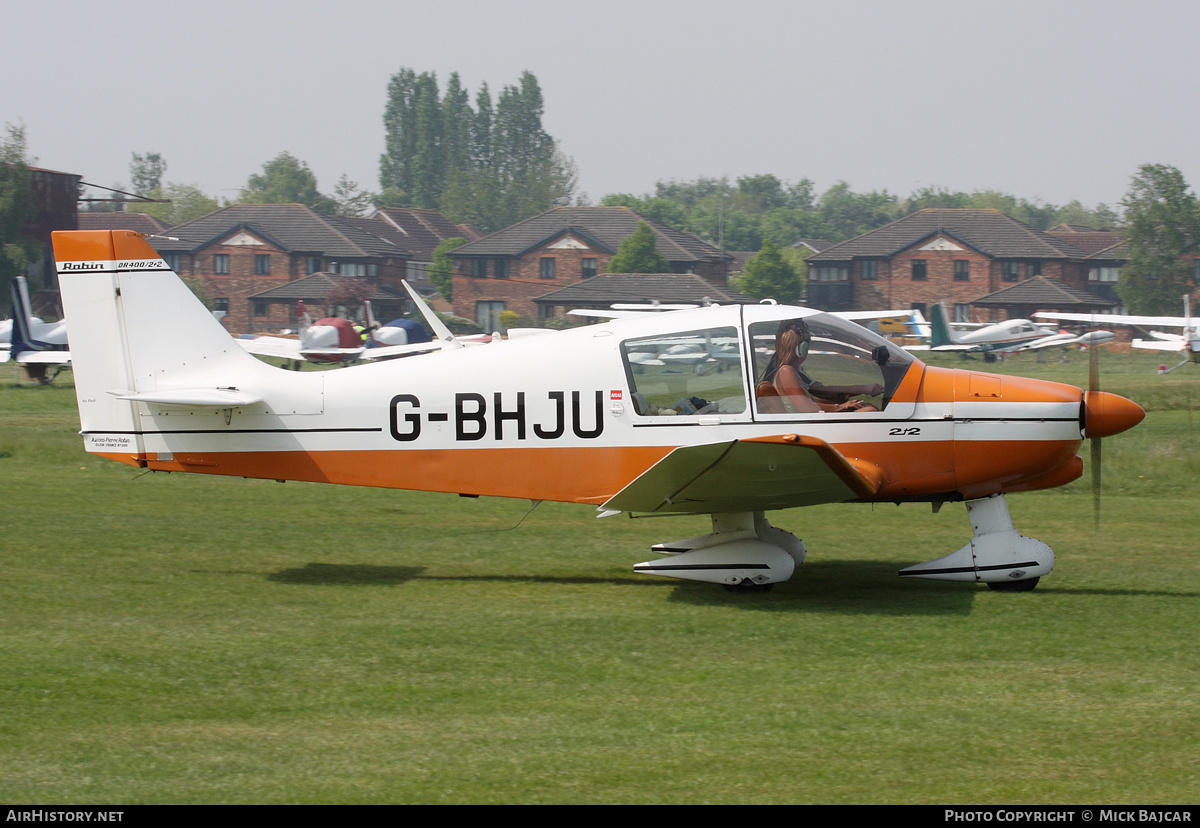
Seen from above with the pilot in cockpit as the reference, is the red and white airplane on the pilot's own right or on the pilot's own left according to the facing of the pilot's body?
on the pilot's own left

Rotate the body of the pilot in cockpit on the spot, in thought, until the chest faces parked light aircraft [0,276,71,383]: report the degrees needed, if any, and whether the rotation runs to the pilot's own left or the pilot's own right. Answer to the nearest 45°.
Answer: approximately 135° to the pilot's own left

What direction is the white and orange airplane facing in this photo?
to the viewer's right

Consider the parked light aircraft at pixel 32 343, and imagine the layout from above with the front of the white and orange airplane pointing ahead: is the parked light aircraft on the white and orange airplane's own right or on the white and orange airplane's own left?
on the white and orange airplane's own left

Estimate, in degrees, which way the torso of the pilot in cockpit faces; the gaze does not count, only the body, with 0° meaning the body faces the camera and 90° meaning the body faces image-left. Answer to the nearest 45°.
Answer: approximately 270°
